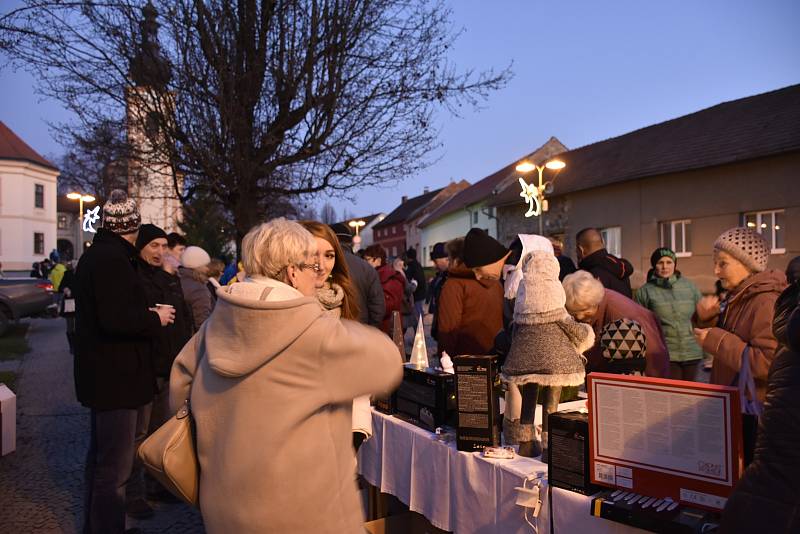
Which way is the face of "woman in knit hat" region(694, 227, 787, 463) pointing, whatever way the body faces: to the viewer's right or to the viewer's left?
to the viewer's left

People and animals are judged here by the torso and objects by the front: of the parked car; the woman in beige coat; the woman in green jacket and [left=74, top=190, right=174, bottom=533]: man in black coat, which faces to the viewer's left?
the parked car

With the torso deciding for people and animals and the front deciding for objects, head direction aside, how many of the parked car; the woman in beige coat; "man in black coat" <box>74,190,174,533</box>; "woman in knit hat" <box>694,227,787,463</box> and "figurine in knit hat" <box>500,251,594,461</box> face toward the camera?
0

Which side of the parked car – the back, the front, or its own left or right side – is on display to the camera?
left

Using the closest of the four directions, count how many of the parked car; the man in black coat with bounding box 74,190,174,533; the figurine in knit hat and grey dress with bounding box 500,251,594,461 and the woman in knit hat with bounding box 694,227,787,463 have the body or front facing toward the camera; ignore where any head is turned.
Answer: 0

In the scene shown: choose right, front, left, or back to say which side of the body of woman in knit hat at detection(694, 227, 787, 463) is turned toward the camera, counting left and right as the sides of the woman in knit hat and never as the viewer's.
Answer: left

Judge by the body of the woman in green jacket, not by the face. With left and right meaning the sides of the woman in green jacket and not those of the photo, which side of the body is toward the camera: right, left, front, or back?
front

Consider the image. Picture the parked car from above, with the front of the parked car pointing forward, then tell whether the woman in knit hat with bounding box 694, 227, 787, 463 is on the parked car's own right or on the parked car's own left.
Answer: on the parked car's own left

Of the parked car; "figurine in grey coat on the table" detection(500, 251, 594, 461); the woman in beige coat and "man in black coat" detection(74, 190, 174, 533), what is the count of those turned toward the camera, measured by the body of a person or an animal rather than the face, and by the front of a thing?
0

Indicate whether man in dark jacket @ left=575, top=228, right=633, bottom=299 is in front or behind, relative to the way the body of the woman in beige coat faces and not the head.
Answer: in front

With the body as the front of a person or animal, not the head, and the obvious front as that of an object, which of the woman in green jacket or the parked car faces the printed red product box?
the woman in green jacket

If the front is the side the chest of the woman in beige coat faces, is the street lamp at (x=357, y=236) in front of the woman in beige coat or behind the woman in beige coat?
in front

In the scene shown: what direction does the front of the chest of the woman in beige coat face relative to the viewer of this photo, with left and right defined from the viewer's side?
facing away from the viewer and to the right of the viewer

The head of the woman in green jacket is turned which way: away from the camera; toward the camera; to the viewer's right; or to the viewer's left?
toward the camera

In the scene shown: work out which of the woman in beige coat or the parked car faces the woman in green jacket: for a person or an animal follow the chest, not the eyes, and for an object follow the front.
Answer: the woman in beige coat
